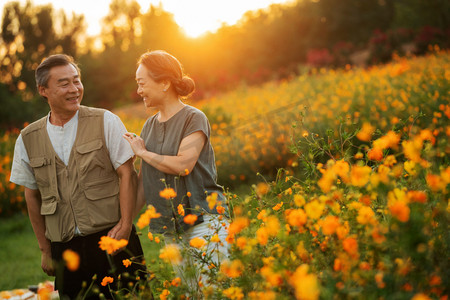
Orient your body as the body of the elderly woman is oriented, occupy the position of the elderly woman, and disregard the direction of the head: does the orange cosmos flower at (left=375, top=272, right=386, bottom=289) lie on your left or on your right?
on your left

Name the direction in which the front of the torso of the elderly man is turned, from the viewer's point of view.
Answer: toward the camera

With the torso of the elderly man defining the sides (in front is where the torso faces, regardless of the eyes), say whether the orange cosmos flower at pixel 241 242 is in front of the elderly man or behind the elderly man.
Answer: in front

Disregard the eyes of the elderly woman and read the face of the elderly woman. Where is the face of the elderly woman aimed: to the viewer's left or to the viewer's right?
to the viewer's left

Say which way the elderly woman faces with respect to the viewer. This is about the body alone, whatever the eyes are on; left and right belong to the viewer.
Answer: facing the viewer and to the left of the viewer

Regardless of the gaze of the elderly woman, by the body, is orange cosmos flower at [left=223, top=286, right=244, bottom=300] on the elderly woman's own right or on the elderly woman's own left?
on the elderly woman's own left

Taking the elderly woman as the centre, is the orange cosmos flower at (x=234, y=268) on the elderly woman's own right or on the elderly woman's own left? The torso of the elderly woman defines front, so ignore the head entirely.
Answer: on the elderly woman's own left

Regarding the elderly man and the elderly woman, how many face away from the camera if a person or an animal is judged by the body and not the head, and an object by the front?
0

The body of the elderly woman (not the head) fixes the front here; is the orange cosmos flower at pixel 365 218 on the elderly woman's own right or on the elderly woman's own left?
on the elderly woman's own left

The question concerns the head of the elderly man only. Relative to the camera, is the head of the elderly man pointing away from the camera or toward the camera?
toward the camera
